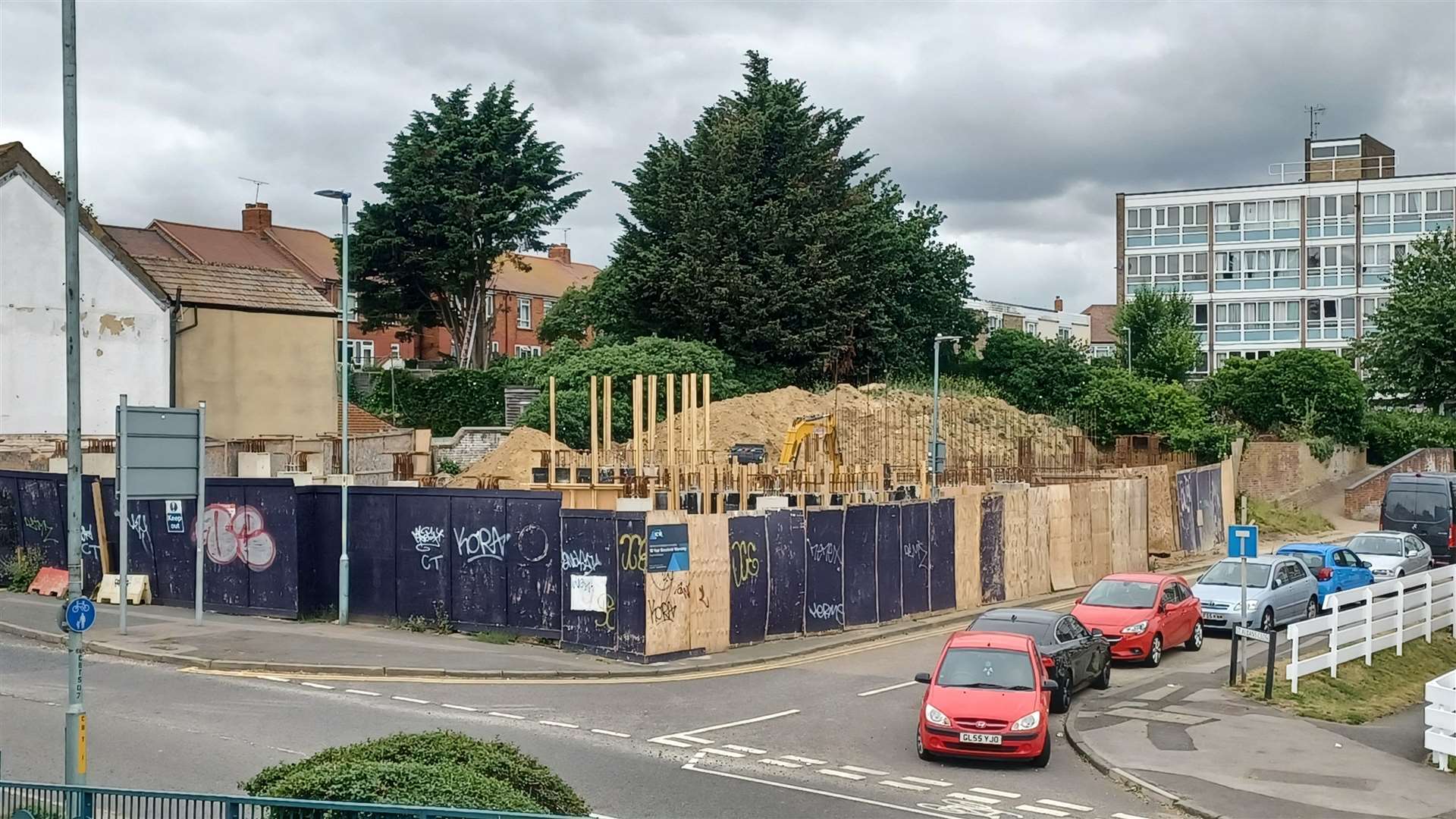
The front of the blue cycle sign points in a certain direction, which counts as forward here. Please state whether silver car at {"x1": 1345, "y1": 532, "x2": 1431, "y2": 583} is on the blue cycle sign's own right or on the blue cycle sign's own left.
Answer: on the blue cycle sign's own left

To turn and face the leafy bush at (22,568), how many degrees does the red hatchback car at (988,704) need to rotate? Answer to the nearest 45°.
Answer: approximately 135° to its right

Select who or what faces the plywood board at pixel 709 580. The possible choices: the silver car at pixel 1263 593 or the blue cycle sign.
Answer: the silver car

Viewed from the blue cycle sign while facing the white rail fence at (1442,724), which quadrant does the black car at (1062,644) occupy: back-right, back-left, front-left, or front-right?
front-left

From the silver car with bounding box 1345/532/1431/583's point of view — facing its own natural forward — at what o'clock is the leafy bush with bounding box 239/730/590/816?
The leafy bush is roughly at 11 o'clock from the silver car.

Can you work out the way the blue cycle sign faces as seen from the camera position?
facing the viewer

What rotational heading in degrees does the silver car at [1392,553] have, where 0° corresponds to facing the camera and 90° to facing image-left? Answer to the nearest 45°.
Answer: approximately 45°

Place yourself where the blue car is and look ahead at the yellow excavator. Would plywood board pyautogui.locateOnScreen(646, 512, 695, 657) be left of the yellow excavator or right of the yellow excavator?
left

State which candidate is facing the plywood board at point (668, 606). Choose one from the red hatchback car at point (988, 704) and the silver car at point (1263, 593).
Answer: the silver car

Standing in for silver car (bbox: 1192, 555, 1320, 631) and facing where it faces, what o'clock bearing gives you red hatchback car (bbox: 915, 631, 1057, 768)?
The red hatchback car is roughly at 11 o'clock from the silver car.

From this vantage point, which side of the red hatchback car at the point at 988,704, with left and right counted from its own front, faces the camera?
front

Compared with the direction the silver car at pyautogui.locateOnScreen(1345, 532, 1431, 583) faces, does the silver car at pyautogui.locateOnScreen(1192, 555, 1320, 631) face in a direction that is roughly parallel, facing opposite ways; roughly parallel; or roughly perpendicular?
roughly parallel

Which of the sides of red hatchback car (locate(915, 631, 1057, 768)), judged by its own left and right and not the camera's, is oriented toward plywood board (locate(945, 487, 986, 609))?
back

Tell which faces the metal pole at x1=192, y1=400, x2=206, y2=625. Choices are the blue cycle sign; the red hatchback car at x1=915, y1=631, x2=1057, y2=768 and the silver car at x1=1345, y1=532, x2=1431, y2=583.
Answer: the silver car

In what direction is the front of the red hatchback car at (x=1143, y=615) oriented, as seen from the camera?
facing the viewer and to the left of the viewer
